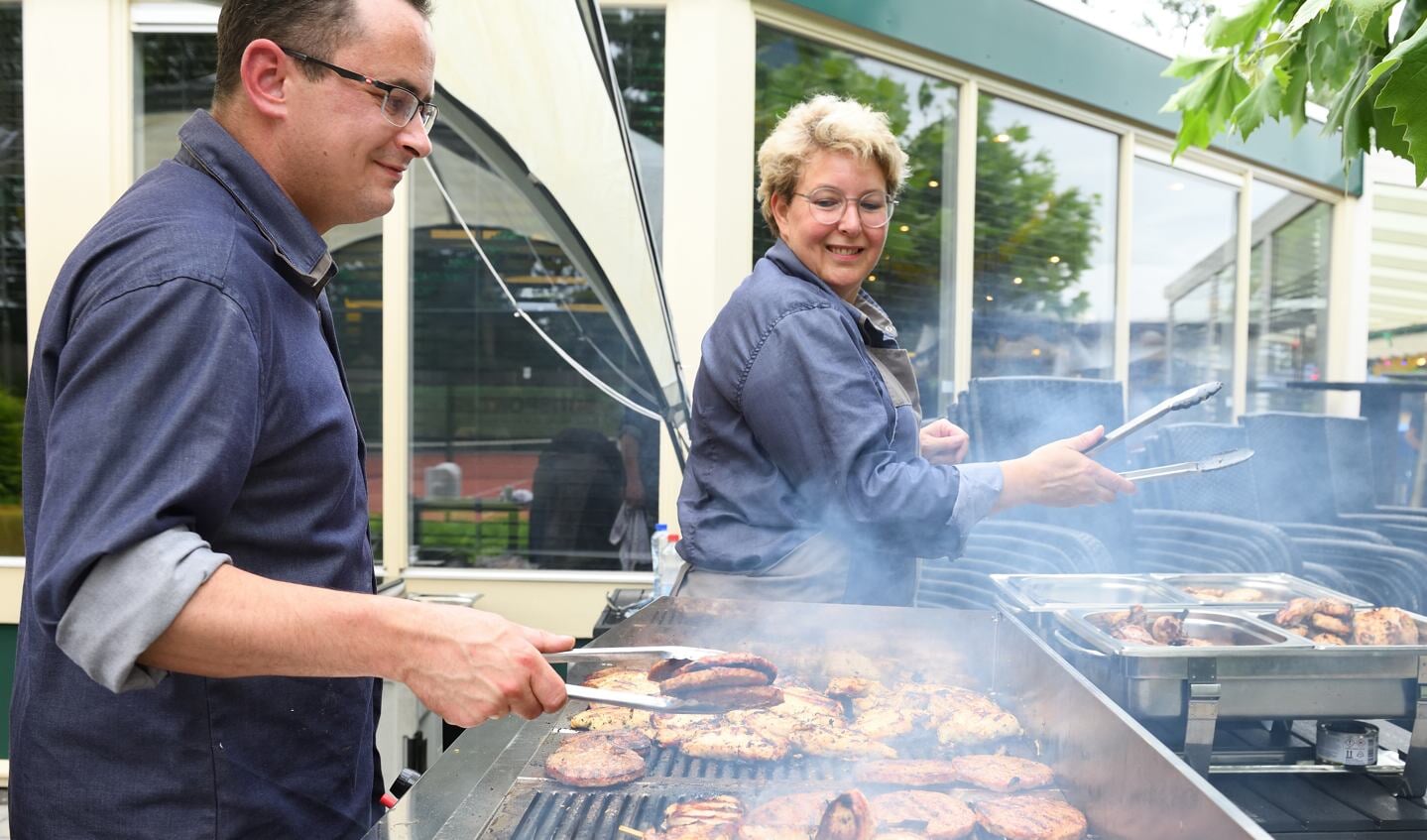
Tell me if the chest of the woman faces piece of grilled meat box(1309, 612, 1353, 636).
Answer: yes

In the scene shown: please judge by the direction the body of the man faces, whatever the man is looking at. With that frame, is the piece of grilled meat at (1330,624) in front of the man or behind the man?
in front

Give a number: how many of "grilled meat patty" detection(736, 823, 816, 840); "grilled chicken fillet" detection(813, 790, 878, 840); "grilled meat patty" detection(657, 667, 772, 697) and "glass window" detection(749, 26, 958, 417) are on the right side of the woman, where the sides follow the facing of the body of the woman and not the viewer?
3

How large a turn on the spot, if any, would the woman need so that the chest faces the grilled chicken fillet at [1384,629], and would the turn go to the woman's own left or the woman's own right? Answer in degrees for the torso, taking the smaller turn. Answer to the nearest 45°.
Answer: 0° — they already face it

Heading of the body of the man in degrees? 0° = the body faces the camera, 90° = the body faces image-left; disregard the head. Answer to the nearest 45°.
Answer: approximately 270°

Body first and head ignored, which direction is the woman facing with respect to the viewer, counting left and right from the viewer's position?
facing to the right of the viewer

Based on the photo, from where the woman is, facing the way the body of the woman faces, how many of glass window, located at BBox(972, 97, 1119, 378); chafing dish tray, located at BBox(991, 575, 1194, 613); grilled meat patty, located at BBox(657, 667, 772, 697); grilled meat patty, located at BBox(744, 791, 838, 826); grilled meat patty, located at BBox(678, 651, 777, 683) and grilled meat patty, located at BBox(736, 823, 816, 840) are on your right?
4

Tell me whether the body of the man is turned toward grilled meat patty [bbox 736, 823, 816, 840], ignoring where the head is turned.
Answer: yes

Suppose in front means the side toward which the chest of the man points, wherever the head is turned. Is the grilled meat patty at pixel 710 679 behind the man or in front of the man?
in front

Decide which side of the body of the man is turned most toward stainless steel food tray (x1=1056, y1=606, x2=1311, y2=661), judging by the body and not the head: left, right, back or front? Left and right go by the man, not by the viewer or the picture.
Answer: front

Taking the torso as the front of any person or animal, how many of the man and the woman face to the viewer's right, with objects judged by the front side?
2

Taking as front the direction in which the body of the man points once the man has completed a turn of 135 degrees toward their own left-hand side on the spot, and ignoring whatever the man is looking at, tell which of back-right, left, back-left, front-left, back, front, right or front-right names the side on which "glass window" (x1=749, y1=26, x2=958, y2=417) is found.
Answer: right

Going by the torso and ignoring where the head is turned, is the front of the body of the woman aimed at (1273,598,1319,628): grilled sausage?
yes

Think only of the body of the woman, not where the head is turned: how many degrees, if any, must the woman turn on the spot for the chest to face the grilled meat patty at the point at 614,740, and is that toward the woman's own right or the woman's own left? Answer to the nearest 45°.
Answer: approximately 135° to the woman's own right

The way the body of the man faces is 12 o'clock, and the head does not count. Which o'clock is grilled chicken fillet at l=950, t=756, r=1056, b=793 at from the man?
The grilled chicken fillet is roughly at 12 o'clock from the man.

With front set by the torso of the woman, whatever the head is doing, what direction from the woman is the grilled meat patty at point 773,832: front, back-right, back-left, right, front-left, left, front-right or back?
right

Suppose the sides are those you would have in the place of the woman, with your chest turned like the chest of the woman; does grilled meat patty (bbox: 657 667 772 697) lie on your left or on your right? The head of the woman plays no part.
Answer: on your right

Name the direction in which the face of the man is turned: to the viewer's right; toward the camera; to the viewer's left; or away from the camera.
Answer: to the viewer's right

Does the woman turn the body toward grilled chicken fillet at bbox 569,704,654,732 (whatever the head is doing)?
no

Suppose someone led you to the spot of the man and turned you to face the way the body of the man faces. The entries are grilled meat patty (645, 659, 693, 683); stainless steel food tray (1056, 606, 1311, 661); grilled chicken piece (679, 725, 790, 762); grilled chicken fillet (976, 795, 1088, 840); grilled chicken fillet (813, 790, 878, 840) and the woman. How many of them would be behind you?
0
